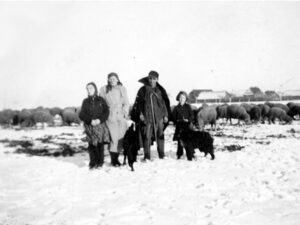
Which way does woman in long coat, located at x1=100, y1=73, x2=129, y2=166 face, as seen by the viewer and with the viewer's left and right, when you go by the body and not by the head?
facing the viewer

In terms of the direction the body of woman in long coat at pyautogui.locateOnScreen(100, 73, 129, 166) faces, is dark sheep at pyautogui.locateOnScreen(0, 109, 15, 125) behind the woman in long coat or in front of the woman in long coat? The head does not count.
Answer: behind

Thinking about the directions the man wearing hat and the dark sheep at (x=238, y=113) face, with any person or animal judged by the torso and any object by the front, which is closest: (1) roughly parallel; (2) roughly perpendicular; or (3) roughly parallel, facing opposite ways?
roughly perpendicular

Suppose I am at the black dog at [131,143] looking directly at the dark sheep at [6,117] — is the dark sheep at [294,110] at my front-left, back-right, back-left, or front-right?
front-right

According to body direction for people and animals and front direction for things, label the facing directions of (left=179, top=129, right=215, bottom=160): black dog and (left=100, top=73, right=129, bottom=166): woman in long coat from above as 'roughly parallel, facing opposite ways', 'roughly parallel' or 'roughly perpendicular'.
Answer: roughly perpendicular

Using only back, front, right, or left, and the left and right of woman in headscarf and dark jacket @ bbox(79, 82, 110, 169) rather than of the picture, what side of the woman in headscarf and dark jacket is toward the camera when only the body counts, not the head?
front

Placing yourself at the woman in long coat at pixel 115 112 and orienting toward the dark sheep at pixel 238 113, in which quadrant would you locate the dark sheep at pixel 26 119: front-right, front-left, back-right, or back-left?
front-left

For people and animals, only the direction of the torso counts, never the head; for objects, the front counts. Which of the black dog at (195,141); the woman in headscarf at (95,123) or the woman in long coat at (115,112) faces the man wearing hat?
the black dog
